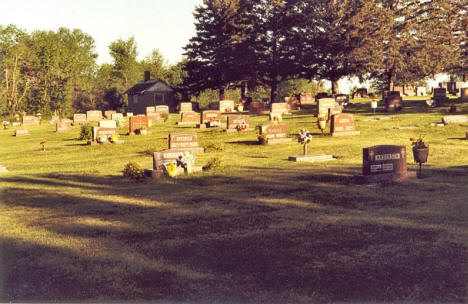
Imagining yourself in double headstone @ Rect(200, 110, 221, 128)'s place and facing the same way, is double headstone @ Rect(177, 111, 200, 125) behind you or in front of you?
behind

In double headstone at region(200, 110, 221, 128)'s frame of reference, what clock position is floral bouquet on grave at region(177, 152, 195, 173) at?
The floral bouquet on grave is roughly at 12 o'clock from the double headstone.

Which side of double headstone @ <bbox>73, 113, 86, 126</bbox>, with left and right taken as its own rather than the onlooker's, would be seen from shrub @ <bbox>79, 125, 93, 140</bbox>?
front

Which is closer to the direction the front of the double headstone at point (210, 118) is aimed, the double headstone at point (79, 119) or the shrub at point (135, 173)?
the shrub

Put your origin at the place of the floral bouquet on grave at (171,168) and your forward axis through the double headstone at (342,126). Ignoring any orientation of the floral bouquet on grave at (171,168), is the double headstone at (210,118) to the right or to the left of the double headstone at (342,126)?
left

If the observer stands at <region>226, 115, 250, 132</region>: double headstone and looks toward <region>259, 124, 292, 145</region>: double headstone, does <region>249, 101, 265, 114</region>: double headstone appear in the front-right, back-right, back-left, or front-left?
back-left
